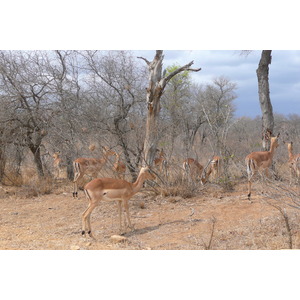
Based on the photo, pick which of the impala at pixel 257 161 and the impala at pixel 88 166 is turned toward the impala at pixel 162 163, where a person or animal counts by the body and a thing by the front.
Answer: the impala at pixel 88 166

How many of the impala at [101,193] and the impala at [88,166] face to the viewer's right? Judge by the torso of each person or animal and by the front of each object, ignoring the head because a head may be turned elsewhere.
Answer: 2

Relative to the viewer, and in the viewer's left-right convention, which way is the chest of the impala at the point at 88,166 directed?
facing to the right of the viewer

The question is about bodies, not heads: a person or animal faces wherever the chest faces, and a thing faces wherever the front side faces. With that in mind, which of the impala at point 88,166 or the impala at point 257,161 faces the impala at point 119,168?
the impala at point 88,166

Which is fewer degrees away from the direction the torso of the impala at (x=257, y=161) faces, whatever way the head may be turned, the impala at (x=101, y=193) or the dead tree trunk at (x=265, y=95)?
the dead tree trunk

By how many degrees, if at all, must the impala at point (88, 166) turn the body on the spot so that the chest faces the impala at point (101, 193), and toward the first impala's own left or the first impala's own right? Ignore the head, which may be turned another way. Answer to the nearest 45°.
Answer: approximately 90° to the first impala's own right

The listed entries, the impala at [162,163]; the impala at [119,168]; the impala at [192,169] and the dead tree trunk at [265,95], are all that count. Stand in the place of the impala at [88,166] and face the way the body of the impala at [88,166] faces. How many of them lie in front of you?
4

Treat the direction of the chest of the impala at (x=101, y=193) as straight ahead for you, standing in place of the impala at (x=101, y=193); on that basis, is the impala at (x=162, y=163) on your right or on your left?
on your left

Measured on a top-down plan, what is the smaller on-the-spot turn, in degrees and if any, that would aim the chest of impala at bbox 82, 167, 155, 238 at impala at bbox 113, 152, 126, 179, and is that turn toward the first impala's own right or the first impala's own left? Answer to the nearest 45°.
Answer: approximately 90° to the first impala's own left

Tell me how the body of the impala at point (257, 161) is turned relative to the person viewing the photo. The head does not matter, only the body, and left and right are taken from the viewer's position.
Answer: facing away from the viewer and to the right of the viewer

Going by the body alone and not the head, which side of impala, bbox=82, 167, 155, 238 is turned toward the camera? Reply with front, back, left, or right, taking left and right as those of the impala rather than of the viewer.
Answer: right

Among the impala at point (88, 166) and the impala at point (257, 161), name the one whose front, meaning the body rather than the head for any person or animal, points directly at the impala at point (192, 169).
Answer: the impala at point (88, 166)
